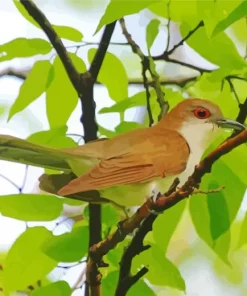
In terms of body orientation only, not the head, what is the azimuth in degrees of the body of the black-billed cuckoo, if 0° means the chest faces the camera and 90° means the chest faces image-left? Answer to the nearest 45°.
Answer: approximately 270°
